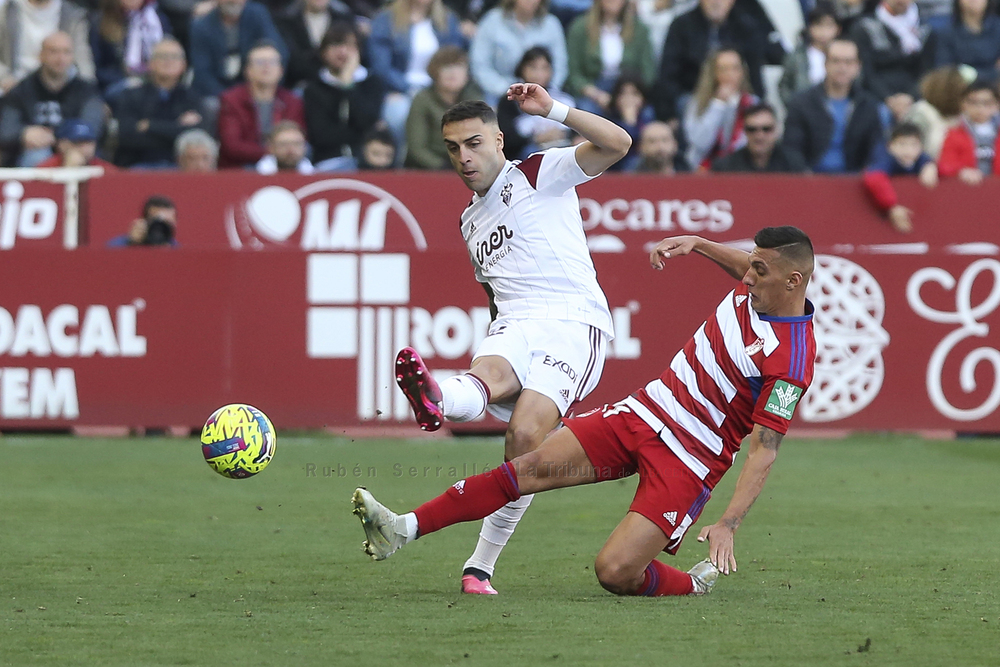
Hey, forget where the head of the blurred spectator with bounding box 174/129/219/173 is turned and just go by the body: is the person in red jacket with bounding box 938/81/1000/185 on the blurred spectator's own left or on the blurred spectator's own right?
on the blurred spectator's own left

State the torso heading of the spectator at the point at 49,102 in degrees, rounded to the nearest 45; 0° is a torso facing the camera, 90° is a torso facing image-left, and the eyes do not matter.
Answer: approximately 0°

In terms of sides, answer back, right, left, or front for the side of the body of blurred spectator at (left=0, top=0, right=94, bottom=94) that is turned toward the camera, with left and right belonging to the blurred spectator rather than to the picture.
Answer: front

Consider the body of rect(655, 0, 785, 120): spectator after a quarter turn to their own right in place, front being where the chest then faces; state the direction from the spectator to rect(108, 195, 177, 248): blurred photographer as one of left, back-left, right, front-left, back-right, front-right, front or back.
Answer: front-left

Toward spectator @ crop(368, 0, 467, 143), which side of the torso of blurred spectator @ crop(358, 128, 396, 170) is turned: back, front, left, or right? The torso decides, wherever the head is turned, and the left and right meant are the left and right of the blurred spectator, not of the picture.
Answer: back

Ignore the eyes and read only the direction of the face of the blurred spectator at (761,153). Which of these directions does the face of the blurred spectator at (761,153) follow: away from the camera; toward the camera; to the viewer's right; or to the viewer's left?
toward the camera

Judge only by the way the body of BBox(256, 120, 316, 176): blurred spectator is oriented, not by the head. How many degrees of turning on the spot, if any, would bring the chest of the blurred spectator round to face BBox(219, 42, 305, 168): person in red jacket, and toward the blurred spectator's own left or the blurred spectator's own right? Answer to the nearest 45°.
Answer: approximately 135° to the blurred spectator's own right

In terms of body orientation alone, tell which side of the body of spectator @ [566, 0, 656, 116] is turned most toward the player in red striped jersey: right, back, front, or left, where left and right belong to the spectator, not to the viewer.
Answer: front

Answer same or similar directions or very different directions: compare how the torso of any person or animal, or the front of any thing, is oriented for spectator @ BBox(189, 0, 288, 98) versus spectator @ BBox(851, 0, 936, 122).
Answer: same or similar directions

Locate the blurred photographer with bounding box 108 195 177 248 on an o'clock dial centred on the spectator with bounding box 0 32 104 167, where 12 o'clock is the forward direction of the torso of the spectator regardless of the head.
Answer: The blurred photographer is roughly at 11 o'clock from the spectator.

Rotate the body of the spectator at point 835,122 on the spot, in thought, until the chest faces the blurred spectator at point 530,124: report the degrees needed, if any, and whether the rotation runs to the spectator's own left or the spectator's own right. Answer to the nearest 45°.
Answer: approximately 90° to the spectator's own right

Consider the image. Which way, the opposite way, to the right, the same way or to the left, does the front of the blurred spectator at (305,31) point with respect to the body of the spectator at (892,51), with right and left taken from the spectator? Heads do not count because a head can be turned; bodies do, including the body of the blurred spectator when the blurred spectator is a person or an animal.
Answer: the same way

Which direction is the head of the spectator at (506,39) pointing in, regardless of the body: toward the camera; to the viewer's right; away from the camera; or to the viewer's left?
toward the camera

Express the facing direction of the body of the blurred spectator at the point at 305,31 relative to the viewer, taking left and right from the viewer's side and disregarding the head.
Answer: facing the viewer

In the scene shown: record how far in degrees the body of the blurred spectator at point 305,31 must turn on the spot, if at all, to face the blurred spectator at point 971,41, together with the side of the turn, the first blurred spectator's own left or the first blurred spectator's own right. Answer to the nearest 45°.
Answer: approximately 90° to the first blurred spectator's own left

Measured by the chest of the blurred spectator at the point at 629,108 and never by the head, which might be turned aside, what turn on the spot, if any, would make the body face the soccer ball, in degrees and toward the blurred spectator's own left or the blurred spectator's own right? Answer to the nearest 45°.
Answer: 0° — they already face it

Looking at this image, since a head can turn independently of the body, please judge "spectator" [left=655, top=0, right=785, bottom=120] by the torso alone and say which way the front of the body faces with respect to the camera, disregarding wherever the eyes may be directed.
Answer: toward the camera

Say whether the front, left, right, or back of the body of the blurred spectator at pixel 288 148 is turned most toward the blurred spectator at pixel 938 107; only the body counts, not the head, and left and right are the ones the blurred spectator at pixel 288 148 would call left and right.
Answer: left

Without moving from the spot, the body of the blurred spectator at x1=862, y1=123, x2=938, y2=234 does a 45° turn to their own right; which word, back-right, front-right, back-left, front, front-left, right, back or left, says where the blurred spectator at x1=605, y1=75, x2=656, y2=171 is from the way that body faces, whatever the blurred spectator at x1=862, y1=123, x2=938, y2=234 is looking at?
front-right

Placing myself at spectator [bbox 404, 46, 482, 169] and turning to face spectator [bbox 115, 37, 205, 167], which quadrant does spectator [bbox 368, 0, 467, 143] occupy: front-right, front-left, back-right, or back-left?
front-right

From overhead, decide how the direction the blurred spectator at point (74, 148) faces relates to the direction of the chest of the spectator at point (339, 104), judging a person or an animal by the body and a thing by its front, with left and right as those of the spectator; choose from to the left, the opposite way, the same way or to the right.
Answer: the same way

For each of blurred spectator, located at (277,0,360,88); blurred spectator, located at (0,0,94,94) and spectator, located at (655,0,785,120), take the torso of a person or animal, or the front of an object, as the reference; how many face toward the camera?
3

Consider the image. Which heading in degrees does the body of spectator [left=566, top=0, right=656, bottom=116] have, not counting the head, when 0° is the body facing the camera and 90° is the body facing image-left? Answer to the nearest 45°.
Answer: approximately 0°

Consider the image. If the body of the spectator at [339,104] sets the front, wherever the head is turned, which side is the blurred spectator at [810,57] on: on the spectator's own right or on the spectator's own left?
on the spectator's own left

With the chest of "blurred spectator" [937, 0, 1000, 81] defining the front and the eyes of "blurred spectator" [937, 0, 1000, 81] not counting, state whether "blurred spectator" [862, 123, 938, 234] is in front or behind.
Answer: in front

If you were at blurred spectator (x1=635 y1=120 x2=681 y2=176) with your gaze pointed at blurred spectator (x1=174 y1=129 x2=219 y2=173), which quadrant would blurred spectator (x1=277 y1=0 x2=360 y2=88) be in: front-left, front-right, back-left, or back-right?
front-right
